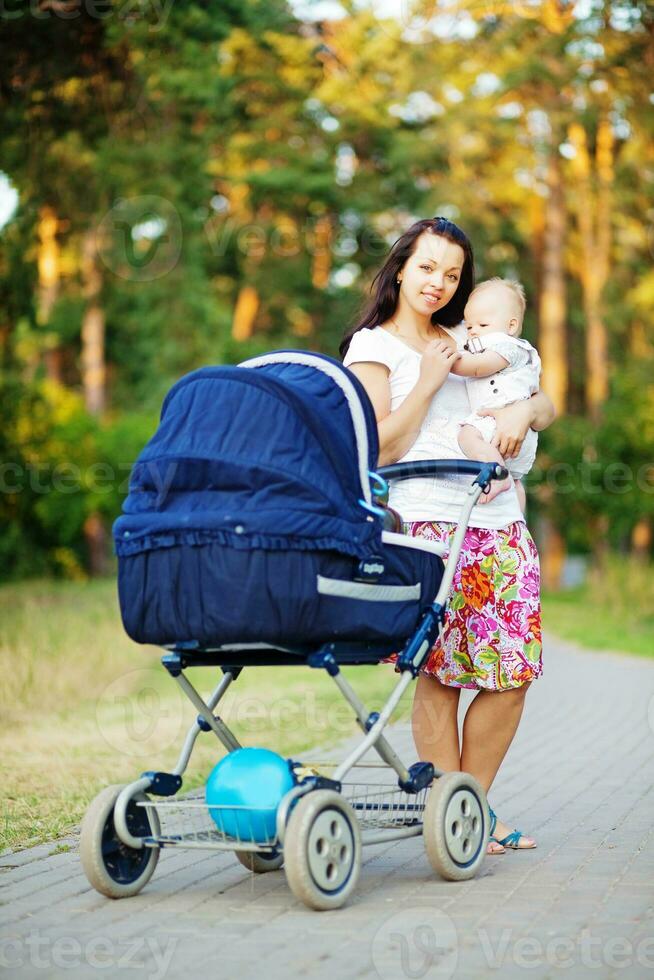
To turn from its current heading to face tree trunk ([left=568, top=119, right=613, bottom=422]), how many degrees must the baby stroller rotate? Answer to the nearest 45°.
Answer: approximately 135° to its right

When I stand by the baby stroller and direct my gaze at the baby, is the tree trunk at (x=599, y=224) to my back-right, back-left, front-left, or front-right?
front-left

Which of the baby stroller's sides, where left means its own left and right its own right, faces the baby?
back

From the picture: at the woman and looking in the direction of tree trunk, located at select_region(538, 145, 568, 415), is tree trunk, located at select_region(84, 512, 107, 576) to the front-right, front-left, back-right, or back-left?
front-left

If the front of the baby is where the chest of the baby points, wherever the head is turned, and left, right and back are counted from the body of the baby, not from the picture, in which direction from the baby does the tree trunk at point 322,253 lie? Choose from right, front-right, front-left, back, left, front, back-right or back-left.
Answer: back-right

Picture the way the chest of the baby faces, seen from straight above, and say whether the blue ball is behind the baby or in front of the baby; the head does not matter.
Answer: in front

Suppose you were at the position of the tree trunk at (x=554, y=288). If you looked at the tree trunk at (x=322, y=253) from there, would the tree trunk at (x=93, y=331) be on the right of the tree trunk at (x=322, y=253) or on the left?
left

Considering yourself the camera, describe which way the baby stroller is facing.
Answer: facing the viewer and to the left of the viewer

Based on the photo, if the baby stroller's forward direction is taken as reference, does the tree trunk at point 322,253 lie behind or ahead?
behind

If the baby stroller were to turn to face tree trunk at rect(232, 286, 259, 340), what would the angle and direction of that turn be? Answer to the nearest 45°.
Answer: approximately 135° to its right

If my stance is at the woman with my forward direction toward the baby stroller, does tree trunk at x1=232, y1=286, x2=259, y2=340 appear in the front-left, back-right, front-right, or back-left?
back-right

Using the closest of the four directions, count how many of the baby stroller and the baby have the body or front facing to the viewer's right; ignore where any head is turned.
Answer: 0
